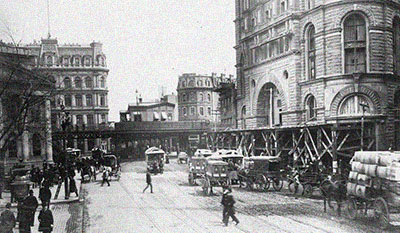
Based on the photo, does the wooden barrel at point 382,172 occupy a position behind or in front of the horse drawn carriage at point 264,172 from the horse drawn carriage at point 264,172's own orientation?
behind

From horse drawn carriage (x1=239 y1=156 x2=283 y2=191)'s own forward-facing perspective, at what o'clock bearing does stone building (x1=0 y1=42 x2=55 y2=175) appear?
The stone building is roughly at 1 o'clock from the horse drawn carriage.

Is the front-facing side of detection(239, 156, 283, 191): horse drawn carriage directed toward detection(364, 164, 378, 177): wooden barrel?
no

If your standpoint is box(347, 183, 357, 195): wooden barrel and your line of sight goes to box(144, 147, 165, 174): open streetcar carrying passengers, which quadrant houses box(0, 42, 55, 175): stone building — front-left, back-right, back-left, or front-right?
front-left

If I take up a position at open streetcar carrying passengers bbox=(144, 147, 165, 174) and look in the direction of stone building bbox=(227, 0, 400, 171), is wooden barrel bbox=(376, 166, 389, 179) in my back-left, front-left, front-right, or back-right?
front-right

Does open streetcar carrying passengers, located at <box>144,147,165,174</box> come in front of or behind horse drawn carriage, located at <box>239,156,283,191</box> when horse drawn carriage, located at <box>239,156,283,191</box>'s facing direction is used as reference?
in front

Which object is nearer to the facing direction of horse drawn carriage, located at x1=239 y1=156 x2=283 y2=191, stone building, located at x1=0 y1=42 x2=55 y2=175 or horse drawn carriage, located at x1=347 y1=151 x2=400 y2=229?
the stone building

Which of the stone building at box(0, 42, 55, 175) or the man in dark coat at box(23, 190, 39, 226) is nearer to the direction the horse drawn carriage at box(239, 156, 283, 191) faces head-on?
the stone building

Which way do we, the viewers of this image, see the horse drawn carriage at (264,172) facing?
facing away from the viewer and to the left of the viewer
